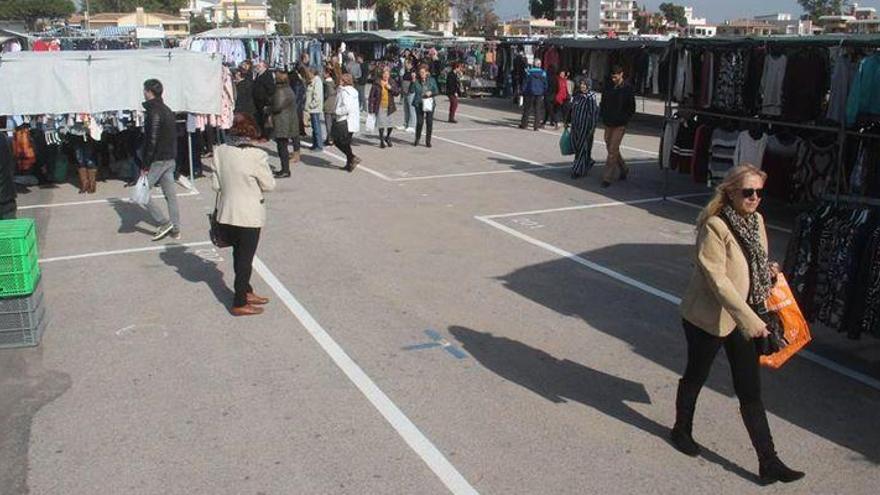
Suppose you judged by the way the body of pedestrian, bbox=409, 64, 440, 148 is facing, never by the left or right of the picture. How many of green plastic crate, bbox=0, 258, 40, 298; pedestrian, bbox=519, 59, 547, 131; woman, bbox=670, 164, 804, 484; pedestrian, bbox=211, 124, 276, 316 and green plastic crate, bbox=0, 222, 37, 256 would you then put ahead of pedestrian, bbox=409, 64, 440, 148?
4

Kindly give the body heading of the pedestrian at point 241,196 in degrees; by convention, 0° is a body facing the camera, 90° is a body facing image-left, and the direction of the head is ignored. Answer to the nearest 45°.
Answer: approximately 225°

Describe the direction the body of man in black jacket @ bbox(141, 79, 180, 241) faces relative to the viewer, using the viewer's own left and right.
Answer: facing to the left of the viewer

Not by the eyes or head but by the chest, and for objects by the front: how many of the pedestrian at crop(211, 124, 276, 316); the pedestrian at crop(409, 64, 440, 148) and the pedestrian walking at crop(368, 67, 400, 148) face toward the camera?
2

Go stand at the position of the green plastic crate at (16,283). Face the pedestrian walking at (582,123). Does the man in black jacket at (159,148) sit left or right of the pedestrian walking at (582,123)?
left

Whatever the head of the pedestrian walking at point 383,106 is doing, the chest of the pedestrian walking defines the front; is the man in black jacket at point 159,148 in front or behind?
in front

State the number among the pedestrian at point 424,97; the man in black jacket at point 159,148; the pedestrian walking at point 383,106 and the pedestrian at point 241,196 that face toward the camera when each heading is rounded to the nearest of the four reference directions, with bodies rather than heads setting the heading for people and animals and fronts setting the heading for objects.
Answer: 2
